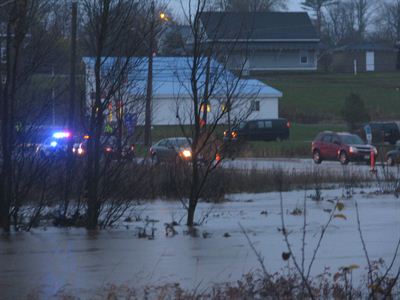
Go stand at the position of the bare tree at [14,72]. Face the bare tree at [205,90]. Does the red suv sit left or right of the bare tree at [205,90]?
left

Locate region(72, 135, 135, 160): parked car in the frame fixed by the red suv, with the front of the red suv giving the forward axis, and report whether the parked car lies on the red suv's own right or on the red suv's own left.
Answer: on the red suv's own right

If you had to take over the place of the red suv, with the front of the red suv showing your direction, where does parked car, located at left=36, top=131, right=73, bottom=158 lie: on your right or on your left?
on your right
